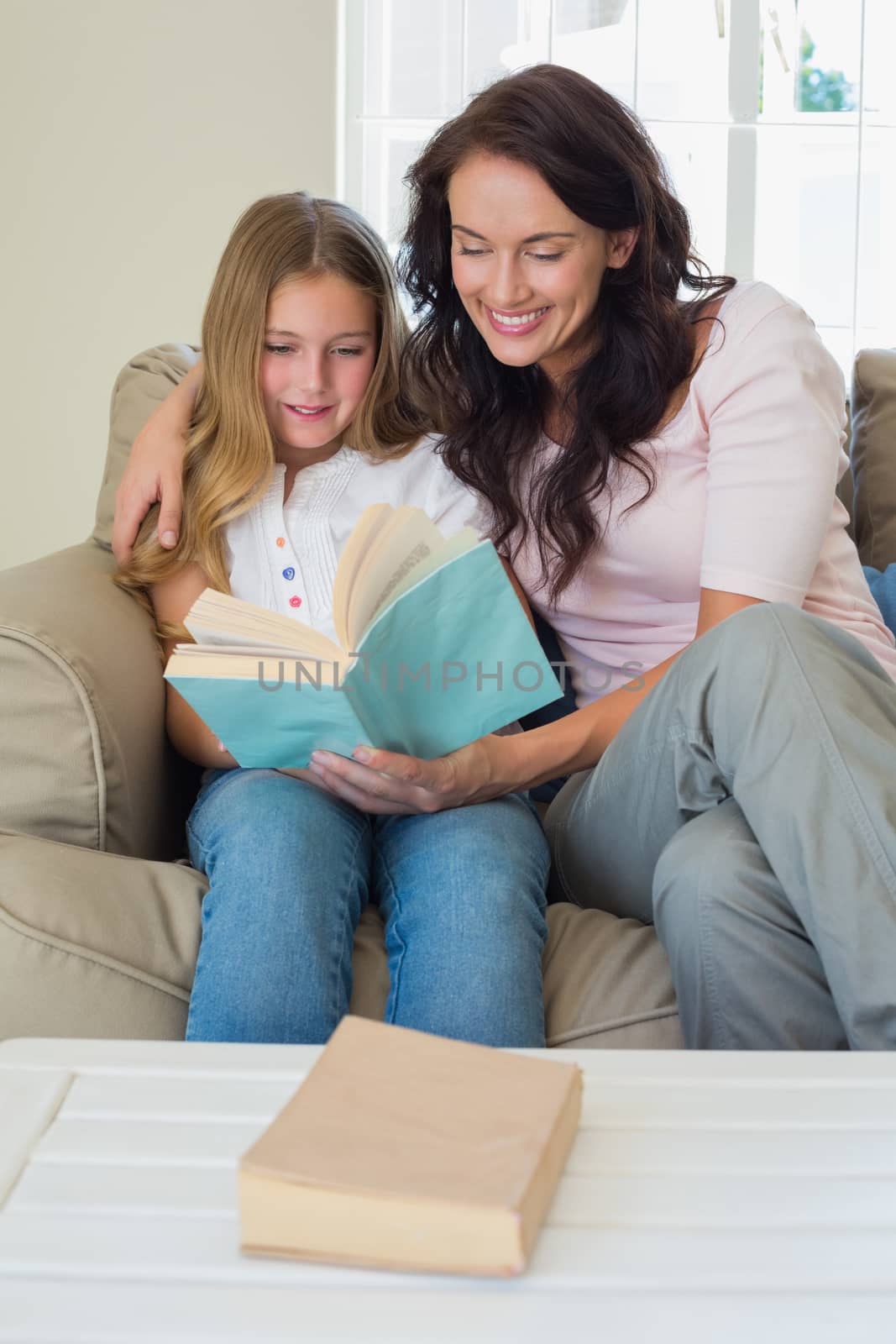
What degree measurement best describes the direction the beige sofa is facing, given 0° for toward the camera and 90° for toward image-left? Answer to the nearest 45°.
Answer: approximately 0°

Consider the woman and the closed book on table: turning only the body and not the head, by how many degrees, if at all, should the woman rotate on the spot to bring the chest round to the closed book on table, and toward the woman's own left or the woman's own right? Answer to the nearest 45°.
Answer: approximately 45° to the woman's own left

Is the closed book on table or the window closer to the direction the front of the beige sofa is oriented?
the closed book on table

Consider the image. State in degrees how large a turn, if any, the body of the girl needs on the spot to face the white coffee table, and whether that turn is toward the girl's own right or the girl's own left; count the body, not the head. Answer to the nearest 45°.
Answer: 0° — they already face it

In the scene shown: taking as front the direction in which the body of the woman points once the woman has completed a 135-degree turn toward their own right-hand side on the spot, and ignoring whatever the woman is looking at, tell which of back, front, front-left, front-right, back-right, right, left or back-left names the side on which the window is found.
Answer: front

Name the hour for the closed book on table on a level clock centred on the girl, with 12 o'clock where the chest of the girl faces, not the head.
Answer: The closed book on table is roughly at 12 o'clock from the girl.

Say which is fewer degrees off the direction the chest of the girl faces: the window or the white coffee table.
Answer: the white coffee table
